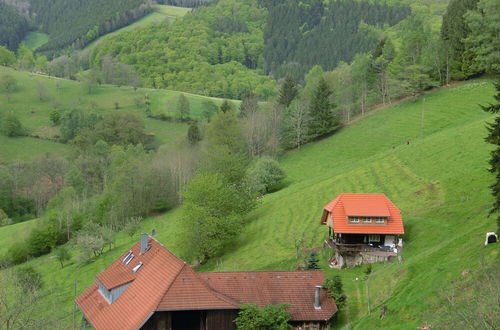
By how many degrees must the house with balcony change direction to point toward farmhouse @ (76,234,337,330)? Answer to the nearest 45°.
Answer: approximately 45° to its right

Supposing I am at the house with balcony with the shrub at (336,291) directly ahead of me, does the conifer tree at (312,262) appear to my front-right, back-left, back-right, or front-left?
front-right

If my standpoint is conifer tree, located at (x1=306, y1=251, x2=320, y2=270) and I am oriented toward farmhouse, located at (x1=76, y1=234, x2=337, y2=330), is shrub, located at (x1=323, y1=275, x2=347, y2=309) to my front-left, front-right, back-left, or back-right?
front-left

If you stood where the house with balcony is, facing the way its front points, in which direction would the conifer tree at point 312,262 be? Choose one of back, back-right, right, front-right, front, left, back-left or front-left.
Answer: front-right

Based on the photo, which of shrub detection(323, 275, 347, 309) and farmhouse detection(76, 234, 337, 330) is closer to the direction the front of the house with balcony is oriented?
the shrub

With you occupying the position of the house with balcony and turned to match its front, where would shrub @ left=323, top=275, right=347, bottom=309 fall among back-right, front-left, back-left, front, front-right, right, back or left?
front

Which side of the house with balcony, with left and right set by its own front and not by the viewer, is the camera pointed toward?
front

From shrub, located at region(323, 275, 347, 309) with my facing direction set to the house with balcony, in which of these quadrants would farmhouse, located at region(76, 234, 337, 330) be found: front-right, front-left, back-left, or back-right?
back-left
